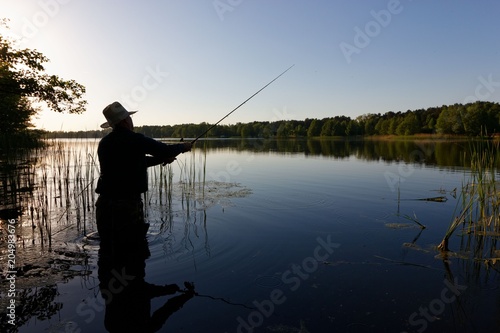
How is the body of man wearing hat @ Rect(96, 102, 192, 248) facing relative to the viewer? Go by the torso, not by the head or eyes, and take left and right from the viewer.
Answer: facing away from the viewer and to the right of the viewer
